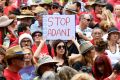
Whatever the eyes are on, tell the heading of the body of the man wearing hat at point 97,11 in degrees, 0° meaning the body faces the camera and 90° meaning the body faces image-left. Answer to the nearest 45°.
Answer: approximately 315°

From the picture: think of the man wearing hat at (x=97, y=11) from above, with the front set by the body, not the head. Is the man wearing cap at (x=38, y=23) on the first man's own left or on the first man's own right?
on the first man's own right

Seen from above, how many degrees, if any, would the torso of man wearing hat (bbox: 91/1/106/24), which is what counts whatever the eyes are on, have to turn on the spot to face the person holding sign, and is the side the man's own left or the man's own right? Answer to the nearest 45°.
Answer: approximately 45° to the man's own right
